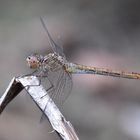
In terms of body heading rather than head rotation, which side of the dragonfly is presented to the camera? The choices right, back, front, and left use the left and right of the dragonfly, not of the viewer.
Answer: left
